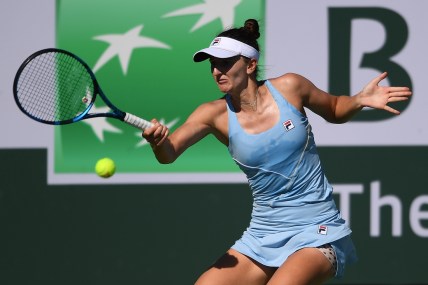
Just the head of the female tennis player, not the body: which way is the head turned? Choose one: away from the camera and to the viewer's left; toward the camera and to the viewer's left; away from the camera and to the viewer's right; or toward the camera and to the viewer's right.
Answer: toward the camera and to the viewer's left

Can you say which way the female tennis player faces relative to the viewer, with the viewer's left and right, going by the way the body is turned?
facing the viewer and to the left of the viewer
